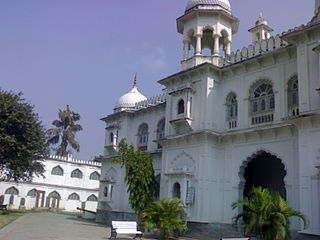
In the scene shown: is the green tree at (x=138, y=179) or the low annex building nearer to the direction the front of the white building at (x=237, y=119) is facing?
the green tree

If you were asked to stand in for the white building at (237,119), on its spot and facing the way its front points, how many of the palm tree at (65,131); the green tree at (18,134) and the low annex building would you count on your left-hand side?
0

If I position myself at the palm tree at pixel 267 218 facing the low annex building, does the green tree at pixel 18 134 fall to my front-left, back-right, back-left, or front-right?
front-left

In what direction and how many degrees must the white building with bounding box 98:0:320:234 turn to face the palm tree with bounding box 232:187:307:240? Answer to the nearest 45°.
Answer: approximately 45° to its left

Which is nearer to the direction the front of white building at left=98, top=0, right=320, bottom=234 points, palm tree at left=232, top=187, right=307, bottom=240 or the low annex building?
the palm tree

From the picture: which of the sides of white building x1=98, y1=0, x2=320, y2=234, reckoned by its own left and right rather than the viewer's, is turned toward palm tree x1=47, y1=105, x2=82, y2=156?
right

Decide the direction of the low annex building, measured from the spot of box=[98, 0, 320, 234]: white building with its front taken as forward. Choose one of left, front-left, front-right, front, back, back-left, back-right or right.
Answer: right
